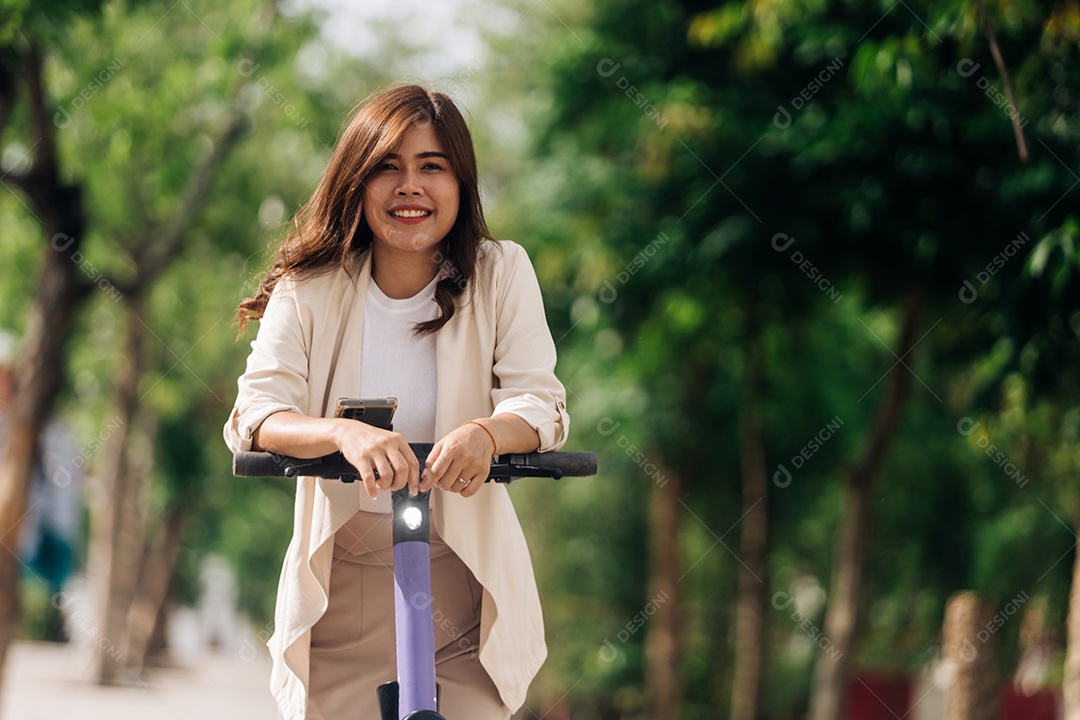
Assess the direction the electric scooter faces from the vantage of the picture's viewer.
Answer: facing the viewer

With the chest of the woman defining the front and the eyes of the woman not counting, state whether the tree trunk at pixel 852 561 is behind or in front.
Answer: behind

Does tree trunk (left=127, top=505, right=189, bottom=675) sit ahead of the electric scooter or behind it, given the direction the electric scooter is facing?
behind

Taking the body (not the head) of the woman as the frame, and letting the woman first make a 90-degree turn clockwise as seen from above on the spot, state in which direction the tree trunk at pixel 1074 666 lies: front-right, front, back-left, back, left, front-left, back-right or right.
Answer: back-right

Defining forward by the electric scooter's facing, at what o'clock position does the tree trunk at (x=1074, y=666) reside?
The tree trunk is roughly at 7 o'clock from the electric scooter.

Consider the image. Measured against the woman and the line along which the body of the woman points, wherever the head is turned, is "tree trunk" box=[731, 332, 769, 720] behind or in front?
behind

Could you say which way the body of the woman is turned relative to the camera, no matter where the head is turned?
toward the camera

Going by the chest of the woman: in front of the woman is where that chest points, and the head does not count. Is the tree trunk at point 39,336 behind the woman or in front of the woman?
behind

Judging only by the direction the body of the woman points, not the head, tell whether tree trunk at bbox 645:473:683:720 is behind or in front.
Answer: behind

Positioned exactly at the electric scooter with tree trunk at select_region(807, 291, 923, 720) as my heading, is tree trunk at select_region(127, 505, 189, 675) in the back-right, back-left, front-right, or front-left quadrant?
front-left
